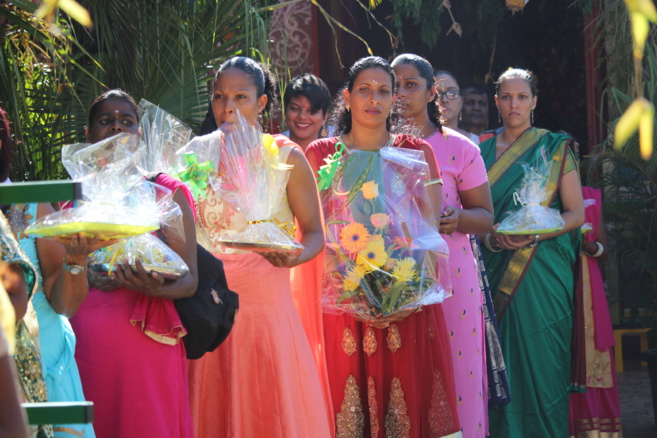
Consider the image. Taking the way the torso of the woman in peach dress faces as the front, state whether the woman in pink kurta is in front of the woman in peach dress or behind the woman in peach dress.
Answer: behind

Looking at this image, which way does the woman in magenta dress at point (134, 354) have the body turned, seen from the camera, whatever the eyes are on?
toward the camera

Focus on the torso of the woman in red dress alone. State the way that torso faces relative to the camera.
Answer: toward the camera

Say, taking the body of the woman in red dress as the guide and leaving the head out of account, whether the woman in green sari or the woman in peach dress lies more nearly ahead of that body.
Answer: the woman in peach dress

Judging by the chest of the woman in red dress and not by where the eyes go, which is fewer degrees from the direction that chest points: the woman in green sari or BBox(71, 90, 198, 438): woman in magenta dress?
the woman in magenta dress

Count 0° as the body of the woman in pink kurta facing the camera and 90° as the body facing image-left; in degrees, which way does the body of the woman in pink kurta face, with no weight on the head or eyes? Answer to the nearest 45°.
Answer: approximately 45°

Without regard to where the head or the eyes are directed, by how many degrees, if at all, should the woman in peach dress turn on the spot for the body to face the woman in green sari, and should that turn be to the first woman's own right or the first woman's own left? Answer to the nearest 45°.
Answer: approximately 180°

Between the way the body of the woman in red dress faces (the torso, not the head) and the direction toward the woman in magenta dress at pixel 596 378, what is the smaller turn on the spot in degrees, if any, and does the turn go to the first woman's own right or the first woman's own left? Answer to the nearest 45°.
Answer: approximately 135° to the first woman's own left

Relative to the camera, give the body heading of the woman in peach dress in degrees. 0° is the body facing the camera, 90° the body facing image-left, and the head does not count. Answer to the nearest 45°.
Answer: approximately 45°

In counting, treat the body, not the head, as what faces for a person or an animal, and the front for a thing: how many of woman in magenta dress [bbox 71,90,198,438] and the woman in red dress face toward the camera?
2
